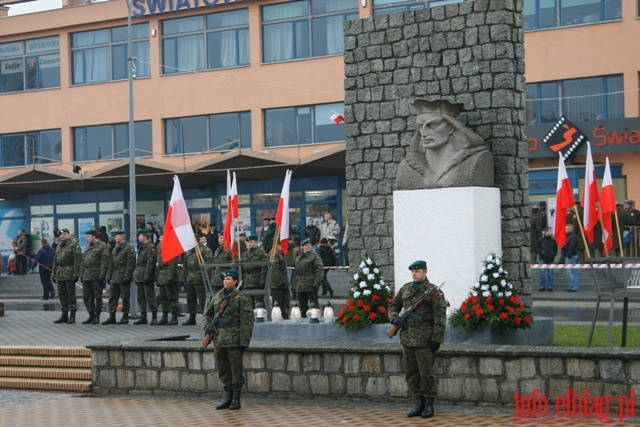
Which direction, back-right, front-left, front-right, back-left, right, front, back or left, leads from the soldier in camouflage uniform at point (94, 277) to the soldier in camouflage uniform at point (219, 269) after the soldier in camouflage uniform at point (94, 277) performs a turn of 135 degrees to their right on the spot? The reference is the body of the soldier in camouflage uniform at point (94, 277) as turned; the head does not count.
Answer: back-right

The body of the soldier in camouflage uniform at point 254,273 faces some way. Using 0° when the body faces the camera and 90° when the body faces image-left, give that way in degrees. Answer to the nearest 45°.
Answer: approximately 45°

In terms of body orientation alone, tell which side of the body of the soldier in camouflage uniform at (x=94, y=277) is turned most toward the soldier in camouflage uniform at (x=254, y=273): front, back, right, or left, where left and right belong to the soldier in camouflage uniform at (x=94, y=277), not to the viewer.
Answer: left

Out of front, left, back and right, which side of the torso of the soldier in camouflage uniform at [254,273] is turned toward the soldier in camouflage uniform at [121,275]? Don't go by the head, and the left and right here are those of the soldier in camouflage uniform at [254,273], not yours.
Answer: right

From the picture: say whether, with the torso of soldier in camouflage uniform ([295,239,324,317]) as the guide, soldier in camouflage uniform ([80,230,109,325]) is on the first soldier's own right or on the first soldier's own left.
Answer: on the first soldier's own right

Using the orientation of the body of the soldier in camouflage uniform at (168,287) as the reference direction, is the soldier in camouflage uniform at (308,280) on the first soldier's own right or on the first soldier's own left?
on the first soldier's own left

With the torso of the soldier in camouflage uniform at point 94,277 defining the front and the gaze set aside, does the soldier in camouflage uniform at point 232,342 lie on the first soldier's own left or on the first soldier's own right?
on the first soldier's own left

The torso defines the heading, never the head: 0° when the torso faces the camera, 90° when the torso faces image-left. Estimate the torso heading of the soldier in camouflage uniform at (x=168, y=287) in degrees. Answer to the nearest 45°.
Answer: approximately 45°
